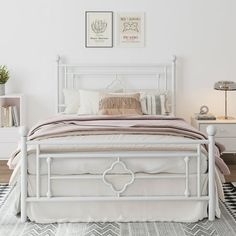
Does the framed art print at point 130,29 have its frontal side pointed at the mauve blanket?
yes

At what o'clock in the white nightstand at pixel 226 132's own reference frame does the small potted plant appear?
The small potted plant is roughly at 3 o'clock from the white nightstand.

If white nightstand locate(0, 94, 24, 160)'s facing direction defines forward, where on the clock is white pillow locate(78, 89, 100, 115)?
The white pillow is roughly at 10 o'clock from the white nightstand.

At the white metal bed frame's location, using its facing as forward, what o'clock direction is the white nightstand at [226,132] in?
The white nightstand is roughly at 7 o'clock from the white metal bed frame.

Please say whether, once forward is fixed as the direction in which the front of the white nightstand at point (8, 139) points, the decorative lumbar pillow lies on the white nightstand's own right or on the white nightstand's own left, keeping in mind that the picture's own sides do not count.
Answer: on the white nightstand's own left

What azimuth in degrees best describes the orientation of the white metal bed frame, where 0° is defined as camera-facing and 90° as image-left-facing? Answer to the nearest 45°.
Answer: approximately 0°

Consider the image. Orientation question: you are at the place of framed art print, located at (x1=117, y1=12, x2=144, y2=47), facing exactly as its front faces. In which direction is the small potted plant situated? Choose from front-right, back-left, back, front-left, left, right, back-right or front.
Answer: right

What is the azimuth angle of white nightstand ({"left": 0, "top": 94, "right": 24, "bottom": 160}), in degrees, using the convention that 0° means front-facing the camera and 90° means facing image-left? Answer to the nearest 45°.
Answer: approximately 0°
